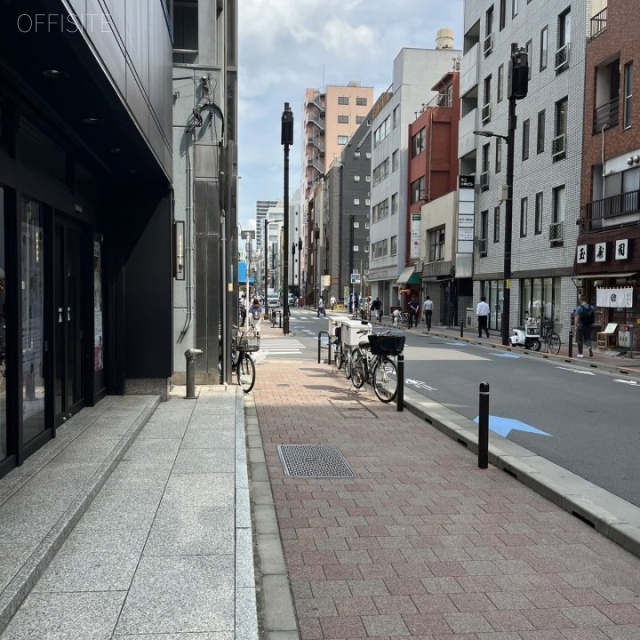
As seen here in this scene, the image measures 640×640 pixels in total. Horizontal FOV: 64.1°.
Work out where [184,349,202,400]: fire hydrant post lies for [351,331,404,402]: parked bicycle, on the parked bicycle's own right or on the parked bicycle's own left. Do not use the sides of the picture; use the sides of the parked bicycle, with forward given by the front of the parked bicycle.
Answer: on the parked bicycle's own right

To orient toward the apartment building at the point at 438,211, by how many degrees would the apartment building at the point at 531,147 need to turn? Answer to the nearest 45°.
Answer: approximately 90° to its right

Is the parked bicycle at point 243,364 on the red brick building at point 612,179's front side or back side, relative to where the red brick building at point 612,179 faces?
on the front side

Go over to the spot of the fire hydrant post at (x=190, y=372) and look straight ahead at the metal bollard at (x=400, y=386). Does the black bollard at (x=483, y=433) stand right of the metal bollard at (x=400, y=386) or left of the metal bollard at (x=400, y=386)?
right

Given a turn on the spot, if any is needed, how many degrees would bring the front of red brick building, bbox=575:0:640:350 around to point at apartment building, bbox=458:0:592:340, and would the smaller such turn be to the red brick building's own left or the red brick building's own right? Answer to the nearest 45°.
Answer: approximately 90° to the red brick building's own right

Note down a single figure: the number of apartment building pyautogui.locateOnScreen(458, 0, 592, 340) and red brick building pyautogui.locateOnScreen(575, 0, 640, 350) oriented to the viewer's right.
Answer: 0

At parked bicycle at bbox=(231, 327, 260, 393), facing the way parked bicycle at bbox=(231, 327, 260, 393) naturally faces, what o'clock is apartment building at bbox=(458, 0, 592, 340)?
The apartment building is roughly at 9 o'clock from the parked bicycle.

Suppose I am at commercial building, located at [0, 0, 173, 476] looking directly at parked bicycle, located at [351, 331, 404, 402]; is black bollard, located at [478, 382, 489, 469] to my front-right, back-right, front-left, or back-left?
front-right

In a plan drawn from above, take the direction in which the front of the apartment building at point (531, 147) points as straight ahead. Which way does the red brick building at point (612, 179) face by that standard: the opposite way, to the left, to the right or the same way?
the same way

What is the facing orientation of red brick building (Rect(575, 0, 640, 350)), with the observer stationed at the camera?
facing the viewer and to the left of the viewer

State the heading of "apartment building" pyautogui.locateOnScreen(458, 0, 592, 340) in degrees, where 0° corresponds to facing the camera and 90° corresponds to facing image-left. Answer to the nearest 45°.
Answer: approximately 45°

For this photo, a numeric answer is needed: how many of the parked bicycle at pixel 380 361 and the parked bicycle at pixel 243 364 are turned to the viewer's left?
0

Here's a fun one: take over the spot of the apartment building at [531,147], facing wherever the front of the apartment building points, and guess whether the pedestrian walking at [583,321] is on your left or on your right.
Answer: on your left

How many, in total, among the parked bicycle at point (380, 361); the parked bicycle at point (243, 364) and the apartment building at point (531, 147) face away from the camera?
0
